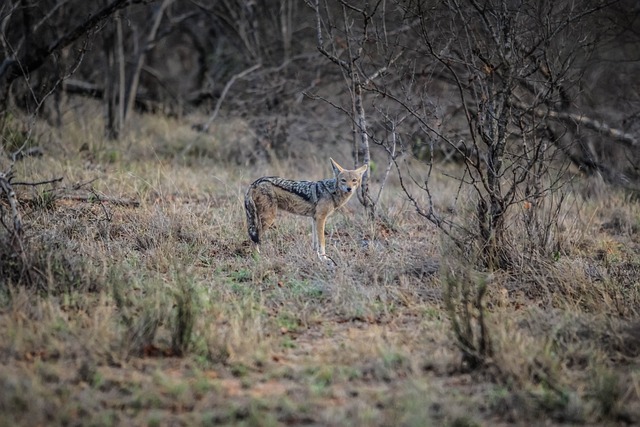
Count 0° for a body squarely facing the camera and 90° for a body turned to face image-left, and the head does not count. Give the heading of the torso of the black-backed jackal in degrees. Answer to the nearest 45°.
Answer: approximately 270°
